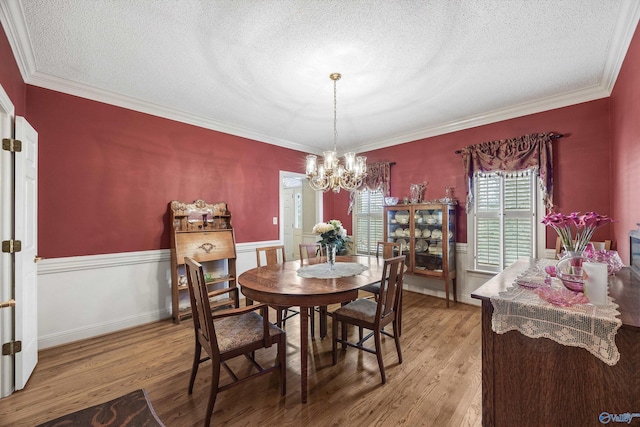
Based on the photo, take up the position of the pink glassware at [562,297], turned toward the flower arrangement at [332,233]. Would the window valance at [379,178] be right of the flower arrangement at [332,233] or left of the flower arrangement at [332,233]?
right

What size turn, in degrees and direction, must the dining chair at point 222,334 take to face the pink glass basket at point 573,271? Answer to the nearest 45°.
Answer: approximately 90° to its right

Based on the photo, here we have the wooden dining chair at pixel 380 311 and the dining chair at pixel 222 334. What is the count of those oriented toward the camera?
0

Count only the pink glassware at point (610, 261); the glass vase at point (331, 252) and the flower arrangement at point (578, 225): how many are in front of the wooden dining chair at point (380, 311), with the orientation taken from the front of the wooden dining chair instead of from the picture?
1

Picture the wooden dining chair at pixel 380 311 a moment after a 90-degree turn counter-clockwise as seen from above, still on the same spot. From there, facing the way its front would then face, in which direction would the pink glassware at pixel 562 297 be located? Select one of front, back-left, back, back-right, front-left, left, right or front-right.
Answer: left

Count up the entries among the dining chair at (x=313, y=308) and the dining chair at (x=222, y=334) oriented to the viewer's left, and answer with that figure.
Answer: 0

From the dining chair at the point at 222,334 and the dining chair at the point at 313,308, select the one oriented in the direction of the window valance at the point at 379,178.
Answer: the dining chair at the point at 222,334

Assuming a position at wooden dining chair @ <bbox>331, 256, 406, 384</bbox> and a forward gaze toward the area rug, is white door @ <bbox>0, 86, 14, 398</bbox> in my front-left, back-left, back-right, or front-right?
front-right

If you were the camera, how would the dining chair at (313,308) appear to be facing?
facing the viewer and to the right of the viewer

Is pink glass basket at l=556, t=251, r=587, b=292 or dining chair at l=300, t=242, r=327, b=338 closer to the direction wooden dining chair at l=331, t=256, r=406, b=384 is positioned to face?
the dining chair

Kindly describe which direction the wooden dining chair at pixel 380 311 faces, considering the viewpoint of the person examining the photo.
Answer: facing away from the viewer and to the left of the viewer

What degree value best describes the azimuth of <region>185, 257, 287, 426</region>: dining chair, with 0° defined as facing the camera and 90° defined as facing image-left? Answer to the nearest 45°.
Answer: approximately 225°

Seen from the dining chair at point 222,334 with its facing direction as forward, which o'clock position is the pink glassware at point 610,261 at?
The pink glassware is roughly at 2 o'clock from the dining chair.

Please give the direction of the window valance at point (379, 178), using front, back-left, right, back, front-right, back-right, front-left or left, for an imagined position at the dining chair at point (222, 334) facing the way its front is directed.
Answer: front
